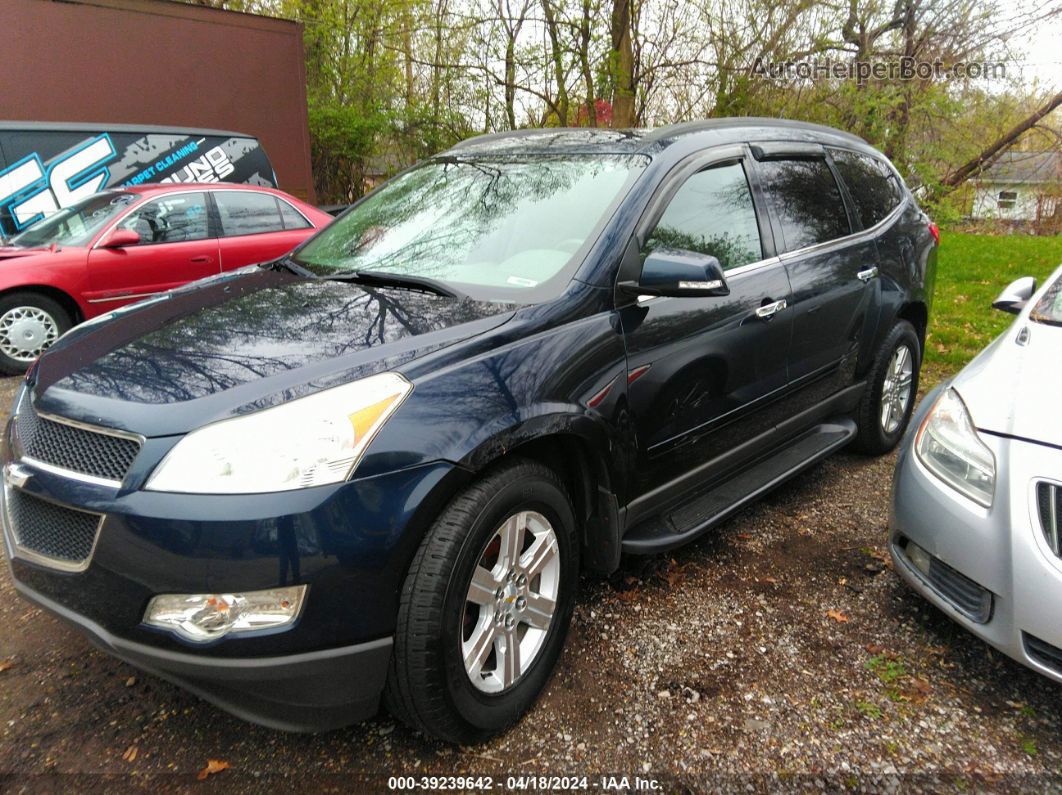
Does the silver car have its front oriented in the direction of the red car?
no

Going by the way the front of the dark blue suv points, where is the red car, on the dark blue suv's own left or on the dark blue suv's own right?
on the dark blue suv's own right

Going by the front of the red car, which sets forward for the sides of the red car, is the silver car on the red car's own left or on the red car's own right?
on the red car's own left

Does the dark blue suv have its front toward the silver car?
no

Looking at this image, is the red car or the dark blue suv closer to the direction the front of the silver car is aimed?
the dark blue suv

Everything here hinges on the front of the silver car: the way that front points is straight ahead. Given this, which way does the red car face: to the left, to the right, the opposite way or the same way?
the same way

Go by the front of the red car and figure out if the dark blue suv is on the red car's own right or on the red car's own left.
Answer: on the red car's own left

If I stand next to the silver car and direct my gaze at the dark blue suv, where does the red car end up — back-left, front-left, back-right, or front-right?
front-right

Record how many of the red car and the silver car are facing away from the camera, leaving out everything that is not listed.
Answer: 0

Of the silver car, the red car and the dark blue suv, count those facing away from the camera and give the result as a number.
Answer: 0

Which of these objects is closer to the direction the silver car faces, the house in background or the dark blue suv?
the dark blue suv

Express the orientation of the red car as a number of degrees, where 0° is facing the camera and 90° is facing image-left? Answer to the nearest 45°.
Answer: approximately 90°

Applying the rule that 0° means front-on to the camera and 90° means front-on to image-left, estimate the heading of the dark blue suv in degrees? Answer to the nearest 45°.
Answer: approximately 45°

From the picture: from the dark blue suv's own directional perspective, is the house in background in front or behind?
behind

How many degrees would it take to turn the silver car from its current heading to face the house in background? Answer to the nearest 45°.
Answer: approximately 135° to its right

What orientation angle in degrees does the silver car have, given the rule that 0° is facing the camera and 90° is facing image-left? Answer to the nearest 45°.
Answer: approximately 45°
